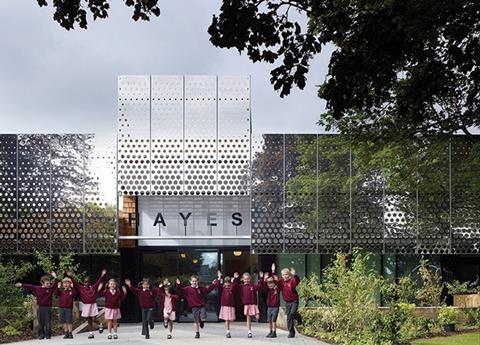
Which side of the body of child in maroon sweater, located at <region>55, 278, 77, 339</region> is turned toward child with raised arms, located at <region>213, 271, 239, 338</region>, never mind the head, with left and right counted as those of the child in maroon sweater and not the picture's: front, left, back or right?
left

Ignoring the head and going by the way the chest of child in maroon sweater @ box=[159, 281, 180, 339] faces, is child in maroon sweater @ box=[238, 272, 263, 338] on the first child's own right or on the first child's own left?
on the first child's own left

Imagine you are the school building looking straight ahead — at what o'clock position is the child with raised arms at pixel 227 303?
The child with raised arms is roughly at 12 o'clock from the school building.

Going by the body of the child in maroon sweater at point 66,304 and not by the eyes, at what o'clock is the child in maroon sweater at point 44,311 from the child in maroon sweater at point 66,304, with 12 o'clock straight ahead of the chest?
the child in maroon sweater at point 44,311 is roughly at 2 o'clock from the child in maroon sweater at point 66,304.

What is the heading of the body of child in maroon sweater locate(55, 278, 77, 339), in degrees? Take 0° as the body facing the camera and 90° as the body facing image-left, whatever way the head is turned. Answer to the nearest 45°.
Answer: approximately 0°

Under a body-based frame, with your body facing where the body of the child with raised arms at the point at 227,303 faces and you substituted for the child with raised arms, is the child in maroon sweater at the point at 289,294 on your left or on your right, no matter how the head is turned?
on your left

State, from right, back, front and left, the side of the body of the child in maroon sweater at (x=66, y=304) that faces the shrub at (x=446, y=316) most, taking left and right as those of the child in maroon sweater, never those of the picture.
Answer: left

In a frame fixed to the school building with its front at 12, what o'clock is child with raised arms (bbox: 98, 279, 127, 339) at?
The child with raised arms is roughly at 1 o'clock from the school building.

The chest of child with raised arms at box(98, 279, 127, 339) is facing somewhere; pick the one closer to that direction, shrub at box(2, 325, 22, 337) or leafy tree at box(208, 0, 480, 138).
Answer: the leafy tree

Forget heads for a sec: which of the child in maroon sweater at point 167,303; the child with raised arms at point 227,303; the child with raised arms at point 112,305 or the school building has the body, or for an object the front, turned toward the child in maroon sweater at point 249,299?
the school building

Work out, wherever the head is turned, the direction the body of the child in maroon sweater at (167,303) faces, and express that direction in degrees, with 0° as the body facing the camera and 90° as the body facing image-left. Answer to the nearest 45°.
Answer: approximately 0°

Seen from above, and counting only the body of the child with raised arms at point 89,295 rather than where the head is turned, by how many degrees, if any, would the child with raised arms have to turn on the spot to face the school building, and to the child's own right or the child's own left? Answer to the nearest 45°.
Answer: approximately 135° to the child's own left
